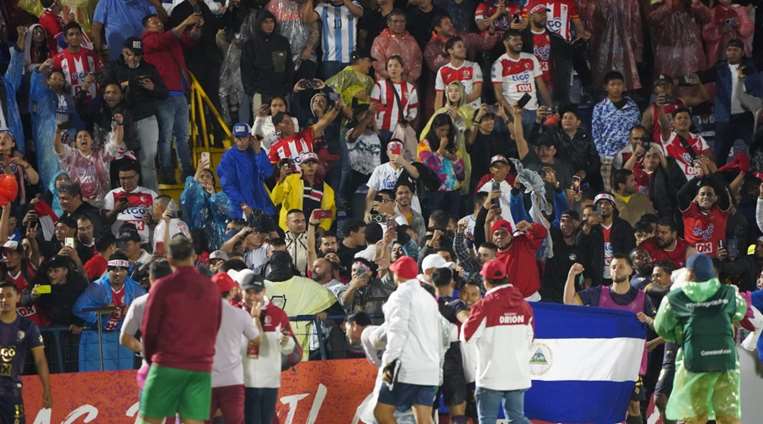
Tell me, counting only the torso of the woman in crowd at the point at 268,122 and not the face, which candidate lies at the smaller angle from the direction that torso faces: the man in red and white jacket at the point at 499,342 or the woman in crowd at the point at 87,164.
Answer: the man in red and white jacket

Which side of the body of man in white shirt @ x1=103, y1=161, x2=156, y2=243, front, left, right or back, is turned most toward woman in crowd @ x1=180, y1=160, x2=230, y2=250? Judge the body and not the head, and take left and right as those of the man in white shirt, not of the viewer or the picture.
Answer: left

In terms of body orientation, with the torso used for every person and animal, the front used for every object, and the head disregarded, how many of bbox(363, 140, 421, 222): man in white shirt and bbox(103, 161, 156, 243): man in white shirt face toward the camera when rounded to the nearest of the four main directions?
2
